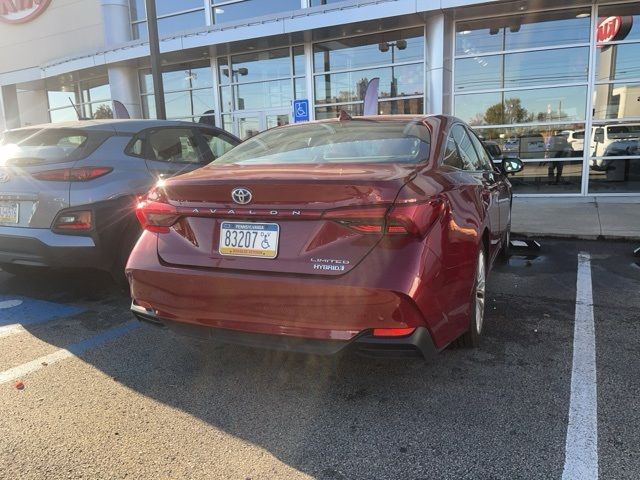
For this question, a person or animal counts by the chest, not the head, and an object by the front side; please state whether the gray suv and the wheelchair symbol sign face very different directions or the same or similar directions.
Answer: very different directions

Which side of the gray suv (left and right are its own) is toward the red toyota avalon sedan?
right

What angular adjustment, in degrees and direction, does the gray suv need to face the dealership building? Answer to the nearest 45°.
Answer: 0° — it already faces it

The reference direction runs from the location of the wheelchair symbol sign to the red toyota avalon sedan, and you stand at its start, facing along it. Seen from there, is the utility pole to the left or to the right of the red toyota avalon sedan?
right

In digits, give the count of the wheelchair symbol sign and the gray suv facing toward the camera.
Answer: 1

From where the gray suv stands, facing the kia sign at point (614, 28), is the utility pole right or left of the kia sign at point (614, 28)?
left

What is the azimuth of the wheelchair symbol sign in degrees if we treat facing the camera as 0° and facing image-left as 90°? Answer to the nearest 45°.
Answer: approximately 0°

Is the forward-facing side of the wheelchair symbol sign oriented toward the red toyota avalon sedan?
yes

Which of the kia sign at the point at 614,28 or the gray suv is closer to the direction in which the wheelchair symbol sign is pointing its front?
the gray suv

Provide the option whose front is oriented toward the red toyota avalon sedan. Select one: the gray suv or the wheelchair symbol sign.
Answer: the wheelchair symbol sign

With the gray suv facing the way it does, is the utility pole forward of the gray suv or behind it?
forward

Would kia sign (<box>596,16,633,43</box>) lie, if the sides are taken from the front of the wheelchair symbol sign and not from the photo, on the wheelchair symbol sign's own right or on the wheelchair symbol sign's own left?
on the wheelchair symbol sign's own left

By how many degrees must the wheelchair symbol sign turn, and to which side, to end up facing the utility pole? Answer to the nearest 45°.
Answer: approximately 45° to its right

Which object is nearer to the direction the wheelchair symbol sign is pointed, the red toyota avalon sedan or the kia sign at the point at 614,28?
the red toyota avalon sedan

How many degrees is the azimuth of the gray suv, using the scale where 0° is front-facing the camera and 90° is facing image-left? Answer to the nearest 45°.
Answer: approximately 225°

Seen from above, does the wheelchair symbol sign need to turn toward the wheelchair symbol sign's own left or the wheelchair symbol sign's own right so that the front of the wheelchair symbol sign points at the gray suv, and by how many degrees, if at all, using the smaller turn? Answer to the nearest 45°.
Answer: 0° — it already faces it

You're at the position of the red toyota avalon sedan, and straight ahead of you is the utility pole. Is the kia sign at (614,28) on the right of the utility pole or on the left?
right
